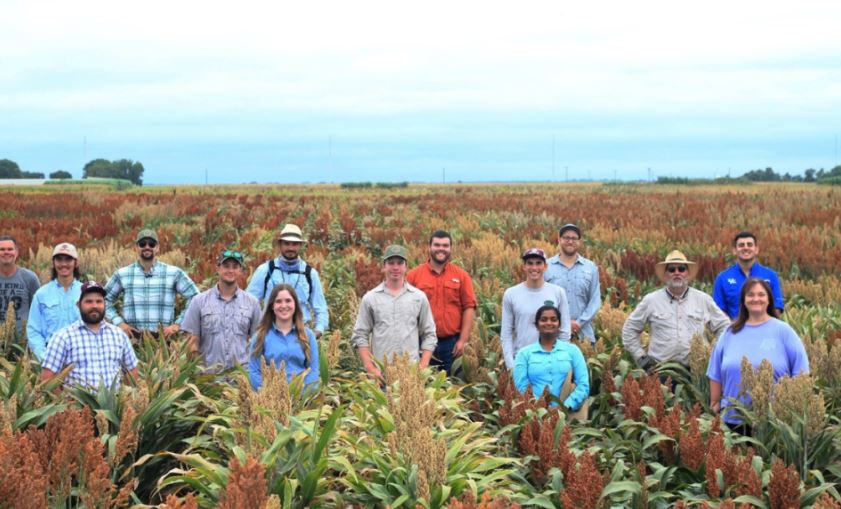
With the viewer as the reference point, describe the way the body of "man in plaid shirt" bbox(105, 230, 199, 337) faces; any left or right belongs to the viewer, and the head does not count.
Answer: facing the viewer

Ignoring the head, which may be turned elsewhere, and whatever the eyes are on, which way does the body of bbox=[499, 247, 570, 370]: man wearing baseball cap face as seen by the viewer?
toward the camera

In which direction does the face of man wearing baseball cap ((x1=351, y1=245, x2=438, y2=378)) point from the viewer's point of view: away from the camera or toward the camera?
toward the camera

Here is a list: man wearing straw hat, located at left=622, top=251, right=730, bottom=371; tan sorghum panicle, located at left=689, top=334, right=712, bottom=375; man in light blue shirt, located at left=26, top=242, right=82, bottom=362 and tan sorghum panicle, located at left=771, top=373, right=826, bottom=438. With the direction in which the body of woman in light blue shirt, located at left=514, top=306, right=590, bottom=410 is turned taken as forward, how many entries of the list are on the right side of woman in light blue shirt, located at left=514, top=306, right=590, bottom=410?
1

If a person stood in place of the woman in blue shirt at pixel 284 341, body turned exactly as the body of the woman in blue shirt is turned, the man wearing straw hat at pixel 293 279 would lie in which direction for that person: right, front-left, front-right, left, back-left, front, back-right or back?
back

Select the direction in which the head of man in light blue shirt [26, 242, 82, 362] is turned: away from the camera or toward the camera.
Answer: toward the camera

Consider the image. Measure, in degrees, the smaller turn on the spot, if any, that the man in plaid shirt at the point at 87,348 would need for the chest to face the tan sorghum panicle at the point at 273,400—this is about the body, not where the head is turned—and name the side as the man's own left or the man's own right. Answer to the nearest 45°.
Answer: approximately 45° to the man's own left

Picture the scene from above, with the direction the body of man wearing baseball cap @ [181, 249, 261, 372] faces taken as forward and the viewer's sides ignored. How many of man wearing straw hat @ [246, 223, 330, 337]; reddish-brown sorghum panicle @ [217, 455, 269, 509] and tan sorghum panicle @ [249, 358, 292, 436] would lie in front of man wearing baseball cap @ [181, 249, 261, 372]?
2

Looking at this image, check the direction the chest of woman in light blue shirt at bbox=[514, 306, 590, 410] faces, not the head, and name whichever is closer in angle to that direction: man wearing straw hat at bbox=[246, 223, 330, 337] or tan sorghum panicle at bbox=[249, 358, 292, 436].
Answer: the tan sorghum panicle

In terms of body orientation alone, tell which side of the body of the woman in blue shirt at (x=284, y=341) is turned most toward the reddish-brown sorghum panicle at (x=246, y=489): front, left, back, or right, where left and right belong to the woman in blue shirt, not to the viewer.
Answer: front

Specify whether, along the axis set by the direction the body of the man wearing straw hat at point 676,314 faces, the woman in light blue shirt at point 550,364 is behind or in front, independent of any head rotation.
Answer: in front

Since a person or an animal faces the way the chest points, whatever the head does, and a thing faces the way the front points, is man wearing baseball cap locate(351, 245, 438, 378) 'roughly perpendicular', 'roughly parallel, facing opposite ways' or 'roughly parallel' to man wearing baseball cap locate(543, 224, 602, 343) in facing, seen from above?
roughly parallel
